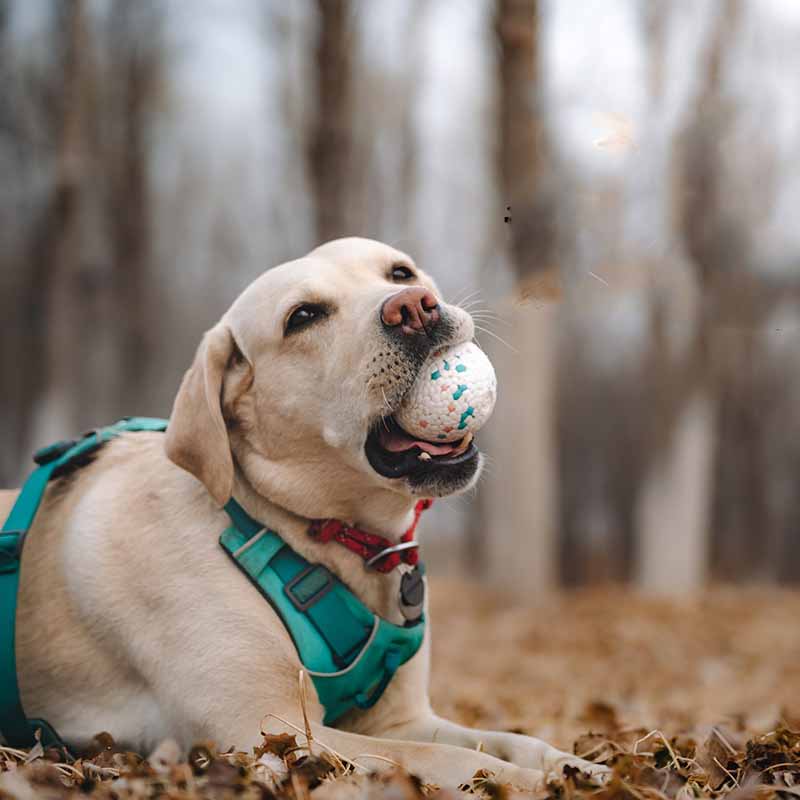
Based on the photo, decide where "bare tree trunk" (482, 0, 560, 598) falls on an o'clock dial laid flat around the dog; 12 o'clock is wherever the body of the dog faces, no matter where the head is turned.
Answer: The bare tree trunk is roughly at 8 o'clock from the dog.

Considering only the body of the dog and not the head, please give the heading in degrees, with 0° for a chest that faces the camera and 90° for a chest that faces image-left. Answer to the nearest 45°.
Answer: approximately 315°

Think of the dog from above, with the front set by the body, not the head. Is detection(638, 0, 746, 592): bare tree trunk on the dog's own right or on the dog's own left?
on the dog's own left

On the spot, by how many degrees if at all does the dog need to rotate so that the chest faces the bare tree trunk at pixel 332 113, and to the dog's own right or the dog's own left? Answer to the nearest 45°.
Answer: approximately 135° to the dog's own left

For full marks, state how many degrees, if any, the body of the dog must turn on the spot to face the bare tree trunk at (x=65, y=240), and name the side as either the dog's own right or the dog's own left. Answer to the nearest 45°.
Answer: approximately 135° to the dog's own left

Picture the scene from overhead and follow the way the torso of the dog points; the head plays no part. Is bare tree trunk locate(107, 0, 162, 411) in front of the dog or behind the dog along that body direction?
behind
